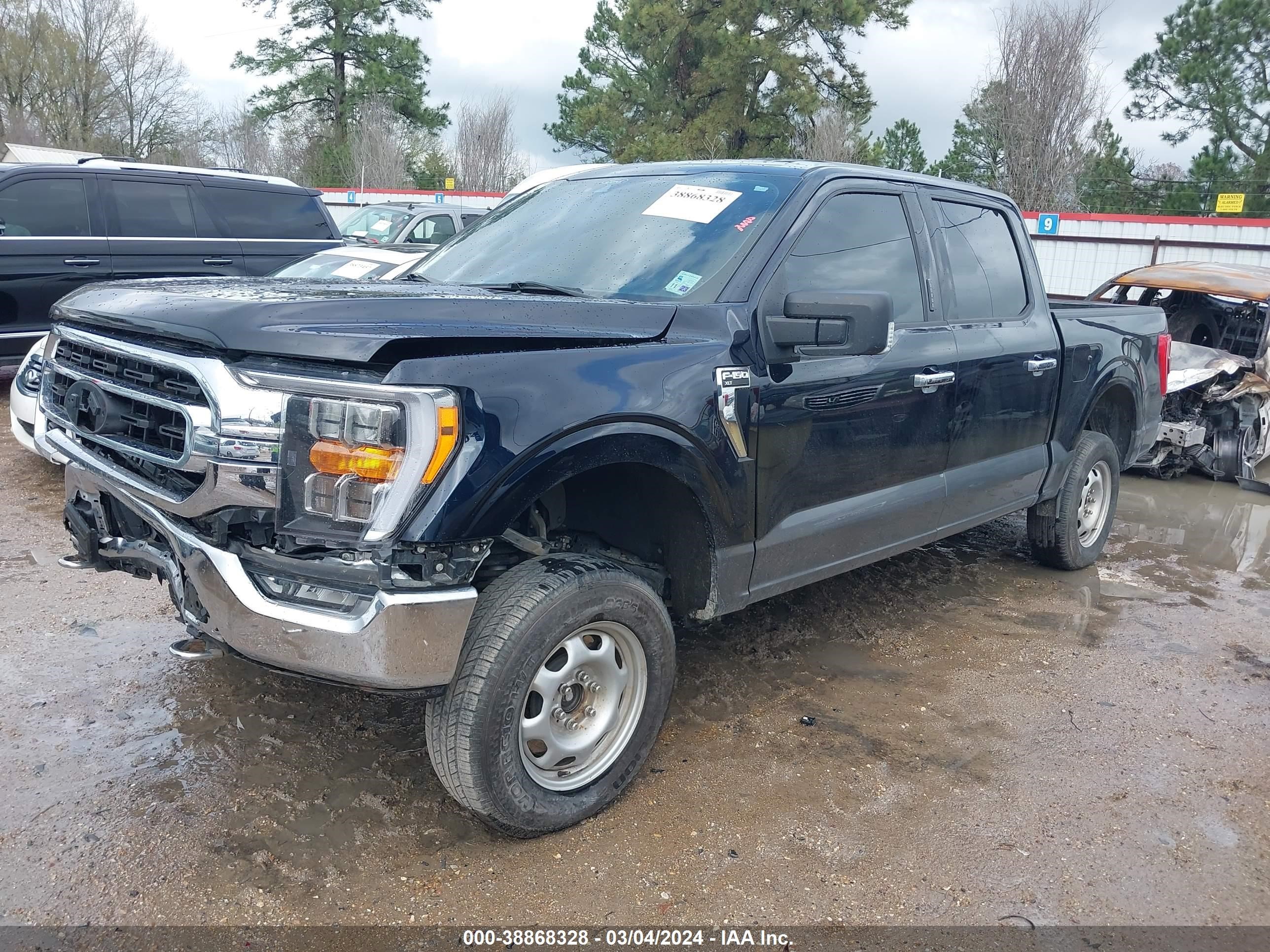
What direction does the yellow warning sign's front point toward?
toward the camera

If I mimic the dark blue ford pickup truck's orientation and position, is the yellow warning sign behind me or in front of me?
behind

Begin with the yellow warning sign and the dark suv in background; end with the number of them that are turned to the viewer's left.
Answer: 1

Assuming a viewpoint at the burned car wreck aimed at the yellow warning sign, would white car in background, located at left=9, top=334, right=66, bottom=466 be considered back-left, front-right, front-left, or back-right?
back-left

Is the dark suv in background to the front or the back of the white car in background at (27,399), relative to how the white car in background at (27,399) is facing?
to the back

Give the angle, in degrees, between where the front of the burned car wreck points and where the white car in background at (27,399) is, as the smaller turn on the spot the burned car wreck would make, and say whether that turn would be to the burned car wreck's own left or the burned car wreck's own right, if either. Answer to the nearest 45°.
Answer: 0° — it already faces it

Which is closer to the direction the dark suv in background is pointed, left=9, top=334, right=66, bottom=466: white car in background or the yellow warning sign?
the white car in background

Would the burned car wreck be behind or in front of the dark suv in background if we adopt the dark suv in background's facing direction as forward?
behind

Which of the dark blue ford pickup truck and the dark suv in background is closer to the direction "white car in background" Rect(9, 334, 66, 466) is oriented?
the dark blue ford pickup truck

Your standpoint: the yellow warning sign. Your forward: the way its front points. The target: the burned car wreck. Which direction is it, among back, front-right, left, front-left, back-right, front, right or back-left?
front

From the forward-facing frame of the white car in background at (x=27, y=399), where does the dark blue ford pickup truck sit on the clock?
The dark blue ford pickup truck is roughly at 10 o'clock from the white car in background.

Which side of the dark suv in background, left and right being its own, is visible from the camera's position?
left

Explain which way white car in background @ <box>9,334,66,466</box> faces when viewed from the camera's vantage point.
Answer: facing the viewer and to the left of the viewer

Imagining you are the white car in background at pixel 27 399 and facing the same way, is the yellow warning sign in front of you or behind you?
behind

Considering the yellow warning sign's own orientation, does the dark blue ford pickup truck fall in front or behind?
in front

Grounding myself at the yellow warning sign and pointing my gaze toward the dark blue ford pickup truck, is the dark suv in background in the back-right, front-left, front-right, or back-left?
front-right
